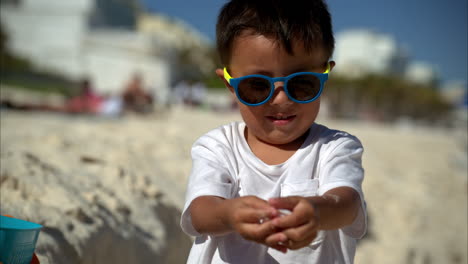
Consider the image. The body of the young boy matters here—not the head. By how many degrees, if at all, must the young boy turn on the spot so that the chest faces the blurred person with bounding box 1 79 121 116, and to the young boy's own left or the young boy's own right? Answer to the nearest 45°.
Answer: approximately 135° to the young boy's own right

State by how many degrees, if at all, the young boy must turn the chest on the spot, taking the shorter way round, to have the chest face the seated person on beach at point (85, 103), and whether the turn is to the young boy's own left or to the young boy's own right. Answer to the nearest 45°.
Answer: approximately 135° to the young boy's own right

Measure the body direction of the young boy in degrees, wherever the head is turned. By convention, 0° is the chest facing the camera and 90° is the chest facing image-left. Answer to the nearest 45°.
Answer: approximately 0°

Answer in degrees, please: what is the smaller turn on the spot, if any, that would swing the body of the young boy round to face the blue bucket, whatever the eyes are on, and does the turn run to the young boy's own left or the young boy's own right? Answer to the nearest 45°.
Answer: approximately 90° to the young boy's own right

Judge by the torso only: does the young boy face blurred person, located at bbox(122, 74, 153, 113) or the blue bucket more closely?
the blue bucket

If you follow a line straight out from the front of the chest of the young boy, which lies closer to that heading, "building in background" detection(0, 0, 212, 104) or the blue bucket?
the blue bucket

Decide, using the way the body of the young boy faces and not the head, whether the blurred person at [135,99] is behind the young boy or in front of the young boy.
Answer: behind

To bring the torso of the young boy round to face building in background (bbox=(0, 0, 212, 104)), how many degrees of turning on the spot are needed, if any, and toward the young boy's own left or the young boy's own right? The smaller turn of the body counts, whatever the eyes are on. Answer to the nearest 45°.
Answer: approximately 135° to the young boy's own right
